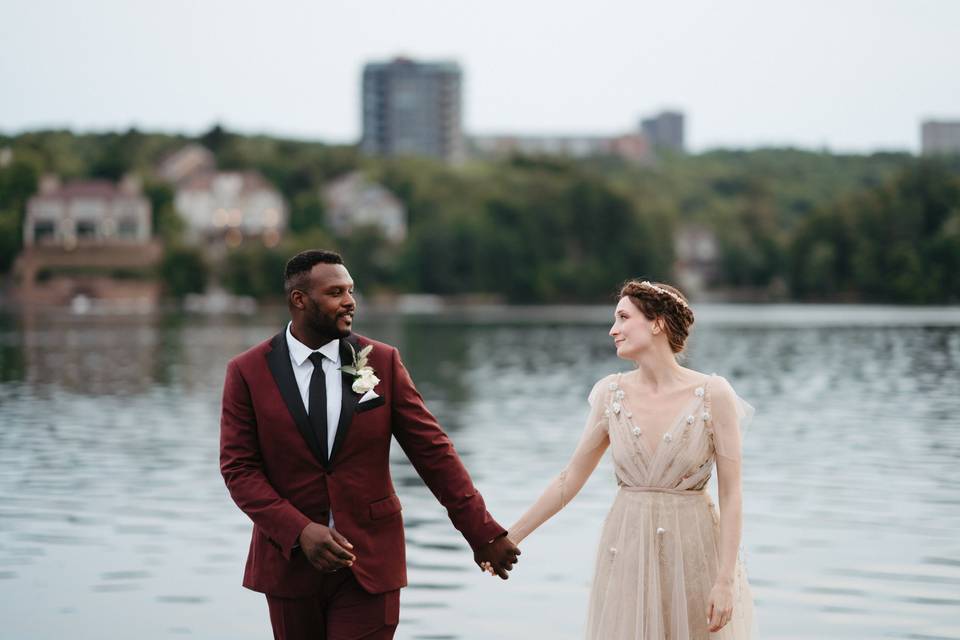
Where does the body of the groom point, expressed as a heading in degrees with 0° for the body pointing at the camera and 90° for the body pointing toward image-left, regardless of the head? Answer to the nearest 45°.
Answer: approximately 0°

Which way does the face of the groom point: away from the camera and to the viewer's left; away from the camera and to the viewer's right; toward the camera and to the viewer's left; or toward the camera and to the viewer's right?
toward the camera and to the viewer's right

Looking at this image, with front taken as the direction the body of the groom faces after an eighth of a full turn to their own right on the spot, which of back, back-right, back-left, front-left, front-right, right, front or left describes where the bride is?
back-left
